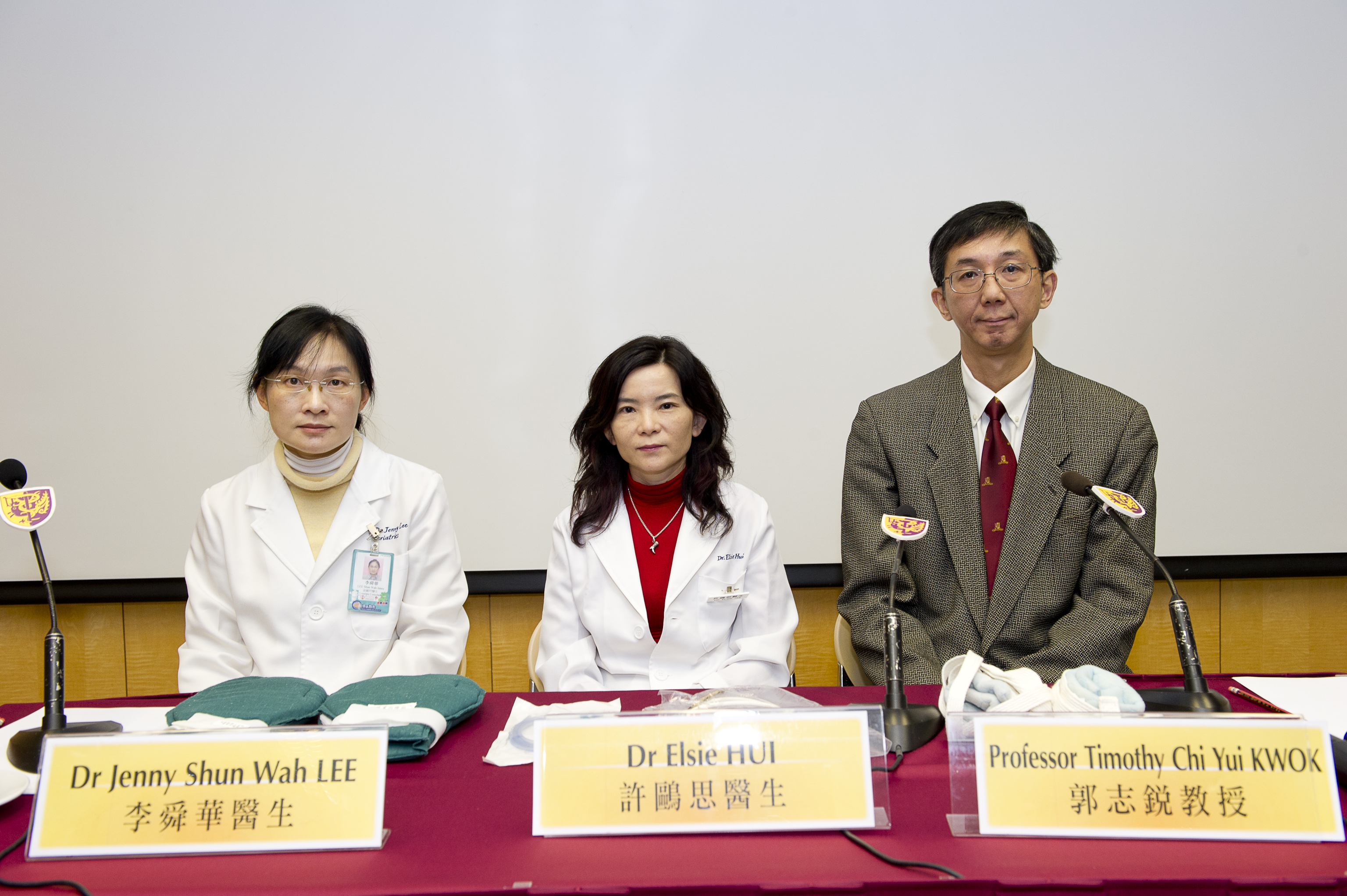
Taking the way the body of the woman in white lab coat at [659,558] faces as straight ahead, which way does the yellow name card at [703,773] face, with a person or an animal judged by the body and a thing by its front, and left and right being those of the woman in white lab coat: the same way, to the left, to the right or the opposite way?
the same way

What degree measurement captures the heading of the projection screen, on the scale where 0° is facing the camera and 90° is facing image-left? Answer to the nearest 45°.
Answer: approximately 0°

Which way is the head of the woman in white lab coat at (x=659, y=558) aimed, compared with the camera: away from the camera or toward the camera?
toward the camera

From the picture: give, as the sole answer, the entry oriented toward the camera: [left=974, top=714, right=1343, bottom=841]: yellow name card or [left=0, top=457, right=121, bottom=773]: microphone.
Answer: the yellow name card

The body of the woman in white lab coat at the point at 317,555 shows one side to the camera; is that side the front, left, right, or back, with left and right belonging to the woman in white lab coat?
front

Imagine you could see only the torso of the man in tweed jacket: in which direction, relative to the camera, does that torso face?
toward the camera

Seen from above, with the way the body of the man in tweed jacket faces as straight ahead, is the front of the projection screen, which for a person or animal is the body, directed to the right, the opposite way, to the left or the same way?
the same way

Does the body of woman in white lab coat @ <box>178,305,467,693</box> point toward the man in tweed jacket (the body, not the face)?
no

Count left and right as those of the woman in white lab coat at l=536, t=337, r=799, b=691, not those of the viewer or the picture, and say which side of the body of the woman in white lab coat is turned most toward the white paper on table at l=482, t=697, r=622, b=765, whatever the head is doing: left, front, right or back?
front

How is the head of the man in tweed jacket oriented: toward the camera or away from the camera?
toward the camera

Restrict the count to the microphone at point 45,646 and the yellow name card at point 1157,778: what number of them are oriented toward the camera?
1

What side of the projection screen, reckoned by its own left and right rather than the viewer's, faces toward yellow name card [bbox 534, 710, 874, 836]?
front

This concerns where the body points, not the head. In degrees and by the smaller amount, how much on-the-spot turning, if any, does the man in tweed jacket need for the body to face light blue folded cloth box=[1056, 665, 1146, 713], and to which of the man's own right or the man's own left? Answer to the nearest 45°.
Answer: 0° — they already face it

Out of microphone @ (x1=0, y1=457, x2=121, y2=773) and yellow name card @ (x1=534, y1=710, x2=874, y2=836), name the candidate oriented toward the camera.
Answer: the yellow name card

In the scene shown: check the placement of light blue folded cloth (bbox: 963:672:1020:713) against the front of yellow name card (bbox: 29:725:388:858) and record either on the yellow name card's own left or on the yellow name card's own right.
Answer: on the yellow name card's own left

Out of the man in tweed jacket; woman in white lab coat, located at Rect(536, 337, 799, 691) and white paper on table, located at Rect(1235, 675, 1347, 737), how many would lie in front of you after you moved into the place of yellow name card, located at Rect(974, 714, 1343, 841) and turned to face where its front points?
0

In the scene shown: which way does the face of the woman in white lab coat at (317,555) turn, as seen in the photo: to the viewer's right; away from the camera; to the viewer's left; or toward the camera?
toward the camera
